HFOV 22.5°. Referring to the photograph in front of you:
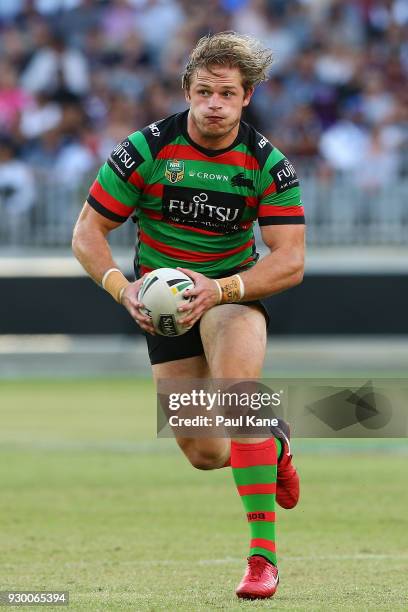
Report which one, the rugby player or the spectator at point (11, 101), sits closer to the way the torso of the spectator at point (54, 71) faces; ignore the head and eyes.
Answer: the rugby player

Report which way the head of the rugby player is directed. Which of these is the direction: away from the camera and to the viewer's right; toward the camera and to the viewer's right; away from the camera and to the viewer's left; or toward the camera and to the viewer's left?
toward the camera and to the viewer's left

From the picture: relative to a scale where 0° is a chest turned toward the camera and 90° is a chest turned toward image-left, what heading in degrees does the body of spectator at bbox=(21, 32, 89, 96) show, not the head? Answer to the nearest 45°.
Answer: approximately 0°

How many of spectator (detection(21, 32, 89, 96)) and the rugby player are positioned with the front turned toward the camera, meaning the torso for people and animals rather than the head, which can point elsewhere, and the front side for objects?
2

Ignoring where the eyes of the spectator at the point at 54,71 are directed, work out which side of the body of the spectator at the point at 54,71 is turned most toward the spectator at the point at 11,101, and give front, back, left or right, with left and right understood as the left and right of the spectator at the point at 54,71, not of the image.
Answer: right

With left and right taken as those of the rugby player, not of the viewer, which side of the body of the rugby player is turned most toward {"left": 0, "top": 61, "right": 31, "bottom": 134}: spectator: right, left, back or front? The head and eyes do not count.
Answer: back

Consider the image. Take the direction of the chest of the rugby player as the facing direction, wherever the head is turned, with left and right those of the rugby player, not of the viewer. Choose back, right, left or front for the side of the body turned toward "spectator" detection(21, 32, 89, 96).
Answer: back

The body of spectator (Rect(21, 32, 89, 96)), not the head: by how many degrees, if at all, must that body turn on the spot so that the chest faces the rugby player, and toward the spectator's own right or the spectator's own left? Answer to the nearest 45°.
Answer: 0° — they already face them

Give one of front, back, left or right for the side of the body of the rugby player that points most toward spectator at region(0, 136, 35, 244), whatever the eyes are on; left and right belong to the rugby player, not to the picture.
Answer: back
